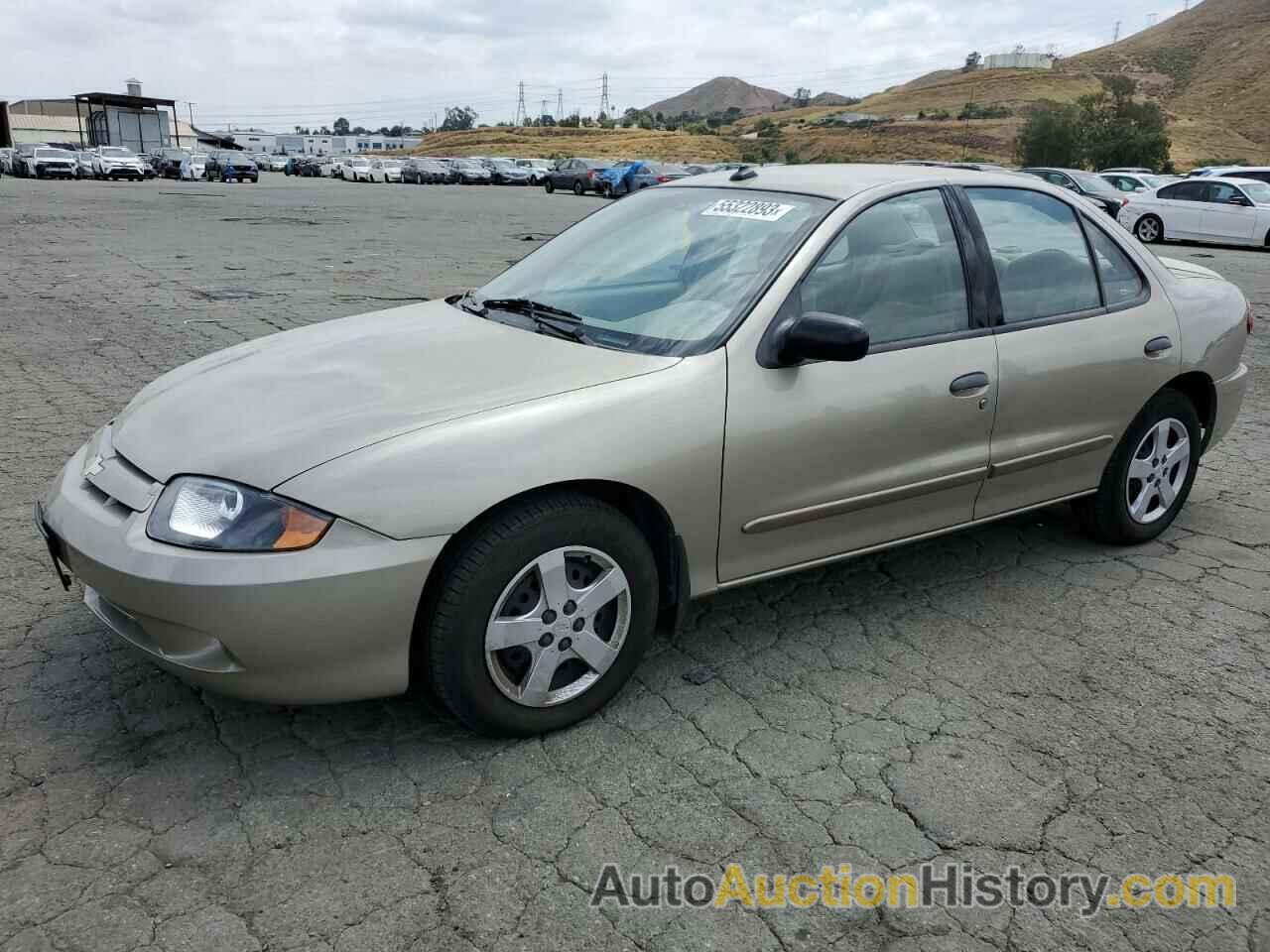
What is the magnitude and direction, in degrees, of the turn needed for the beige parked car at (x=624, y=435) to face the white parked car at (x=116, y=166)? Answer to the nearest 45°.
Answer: approximately 90° to its right

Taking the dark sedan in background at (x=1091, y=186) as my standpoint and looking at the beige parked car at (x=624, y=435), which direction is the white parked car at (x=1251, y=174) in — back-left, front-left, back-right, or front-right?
back-left

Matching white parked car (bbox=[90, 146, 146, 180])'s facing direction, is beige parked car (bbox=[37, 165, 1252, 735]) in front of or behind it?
in front

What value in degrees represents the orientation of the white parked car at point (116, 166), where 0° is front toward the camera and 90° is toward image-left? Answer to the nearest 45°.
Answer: approximately 315°

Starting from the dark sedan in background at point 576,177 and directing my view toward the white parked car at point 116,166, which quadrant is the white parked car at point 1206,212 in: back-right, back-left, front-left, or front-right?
back-left

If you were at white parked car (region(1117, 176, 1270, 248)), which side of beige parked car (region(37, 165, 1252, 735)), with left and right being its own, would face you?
back

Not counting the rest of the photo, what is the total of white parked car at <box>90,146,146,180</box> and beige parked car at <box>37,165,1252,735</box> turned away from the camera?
0

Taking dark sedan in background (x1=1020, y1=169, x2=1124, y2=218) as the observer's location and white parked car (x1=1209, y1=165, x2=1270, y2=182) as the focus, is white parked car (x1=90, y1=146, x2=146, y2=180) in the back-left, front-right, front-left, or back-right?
back-left

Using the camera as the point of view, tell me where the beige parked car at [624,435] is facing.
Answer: facing the viewer and to the left of the viewer

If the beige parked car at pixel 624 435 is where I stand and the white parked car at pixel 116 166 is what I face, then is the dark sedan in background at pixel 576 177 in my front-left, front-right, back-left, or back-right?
front-right

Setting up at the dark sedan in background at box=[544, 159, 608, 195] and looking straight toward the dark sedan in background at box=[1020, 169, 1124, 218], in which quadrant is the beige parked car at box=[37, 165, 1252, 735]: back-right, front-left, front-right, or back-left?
front-right

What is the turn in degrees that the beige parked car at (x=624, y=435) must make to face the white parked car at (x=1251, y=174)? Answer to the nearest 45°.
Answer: approximately 180°

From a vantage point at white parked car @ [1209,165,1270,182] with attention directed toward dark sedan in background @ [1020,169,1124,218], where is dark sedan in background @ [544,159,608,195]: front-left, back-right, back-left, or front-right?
front-right
